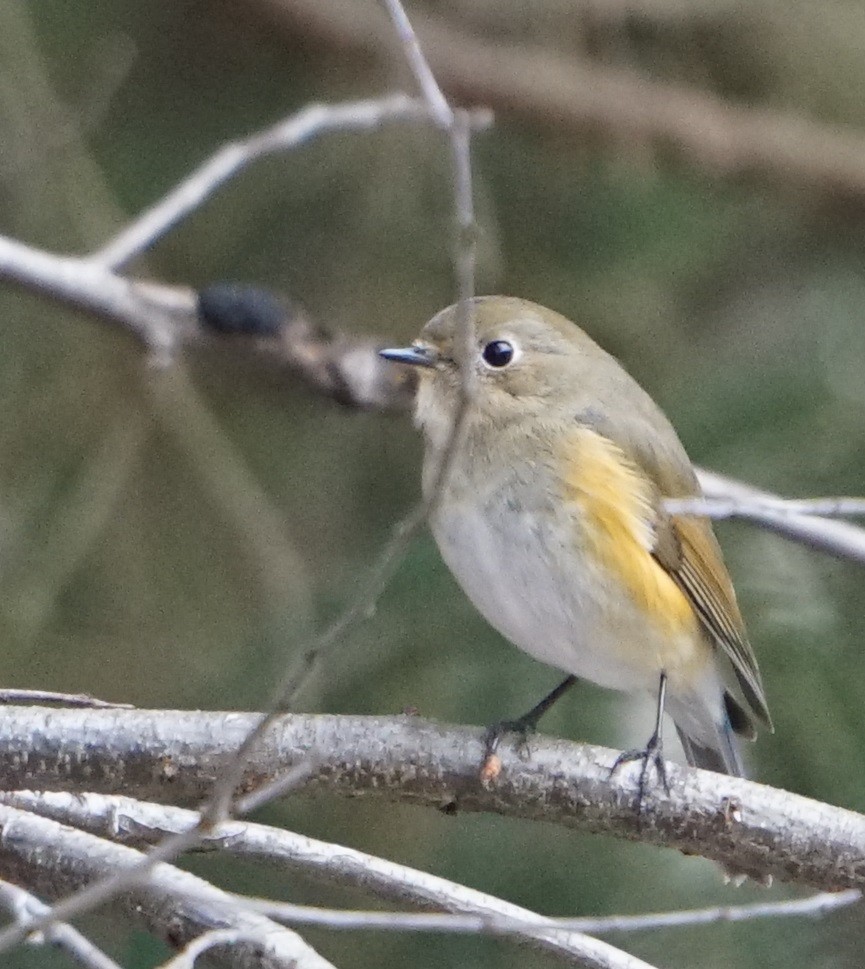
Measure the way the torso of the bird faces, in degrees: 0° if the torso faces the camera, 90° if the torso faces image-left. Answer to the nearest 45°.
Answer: approximately 45°

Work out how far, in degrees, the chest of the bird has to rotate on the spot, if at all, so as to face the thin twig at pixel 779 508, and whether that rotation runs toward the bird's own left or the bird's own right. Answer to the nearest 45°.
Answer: approximately 90° to the bird's own left
